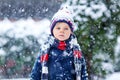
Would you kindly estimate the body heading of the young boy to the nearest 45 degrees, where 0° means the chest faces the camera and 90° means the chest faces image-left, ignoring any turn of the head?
approximately 0°

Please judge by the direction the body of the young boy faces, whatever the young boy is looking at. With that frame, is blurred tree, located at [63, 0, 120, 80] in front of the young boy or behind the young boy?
behind

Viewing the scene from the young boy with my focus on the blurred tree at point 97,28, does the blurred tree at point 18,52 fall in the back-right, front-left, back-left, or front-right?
front-left

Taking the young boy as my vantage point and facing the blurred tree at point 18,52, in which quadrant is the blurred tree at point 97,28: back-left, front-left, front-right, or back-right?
front-right

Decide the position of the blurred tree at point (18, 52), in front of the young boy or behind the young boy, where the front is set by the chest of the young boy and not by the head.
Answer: behind

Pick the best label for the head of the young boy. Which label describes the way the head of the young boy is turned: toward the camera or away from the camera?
toward the camera

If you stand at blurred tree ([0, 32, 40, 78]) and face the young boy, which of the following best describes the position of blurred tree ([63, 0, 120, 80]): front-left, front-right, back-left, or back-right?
front-left
